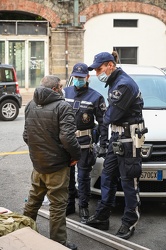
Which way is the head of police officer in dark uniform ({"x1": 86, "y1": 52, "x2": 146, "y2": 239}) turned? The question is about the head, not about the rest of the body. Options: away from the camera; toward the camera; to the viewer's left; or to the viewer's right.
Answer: to the viewer's left

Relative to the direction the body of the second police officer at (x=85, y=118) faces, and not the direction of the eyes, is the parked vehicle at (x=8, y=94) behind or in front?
behind

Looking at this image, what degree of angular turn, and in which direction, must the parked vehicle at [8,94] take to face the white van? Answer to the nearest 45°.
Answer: approximately 90° to its left

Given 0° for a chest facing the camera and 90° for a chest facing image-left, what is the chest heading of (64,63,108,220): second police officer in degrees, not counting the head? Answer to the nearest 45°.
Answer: approximately 0°

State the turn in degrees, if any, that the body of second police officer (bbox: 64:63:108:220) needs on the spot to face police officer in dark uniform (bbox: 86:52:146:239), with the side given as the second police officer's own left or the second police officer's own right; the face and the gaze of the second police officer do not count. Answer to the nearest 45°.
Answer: approximately 45° to the second police officer's own left

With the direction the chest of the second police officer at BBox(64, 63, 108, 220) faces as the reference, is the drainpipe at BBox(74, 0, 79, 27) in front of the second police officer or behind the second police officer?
behind

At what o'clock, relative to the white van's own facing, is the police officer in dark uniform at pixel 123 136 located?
The police officer in dark uniform is roughly at 1 o'clock from the white van.

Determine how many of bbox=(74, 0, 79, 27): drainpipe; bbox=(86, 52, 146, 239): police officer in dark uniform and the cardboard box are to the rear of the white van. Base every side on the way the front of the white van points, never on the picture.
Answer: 1

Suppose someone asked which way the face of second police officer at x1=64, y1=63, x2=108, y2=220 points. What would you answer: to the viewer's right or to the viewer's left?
to the viewer's left

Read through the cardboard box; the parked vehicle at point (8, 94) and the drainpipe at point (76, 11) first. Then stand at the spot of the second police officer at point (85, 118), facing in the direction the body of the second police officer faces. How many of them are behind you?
2
